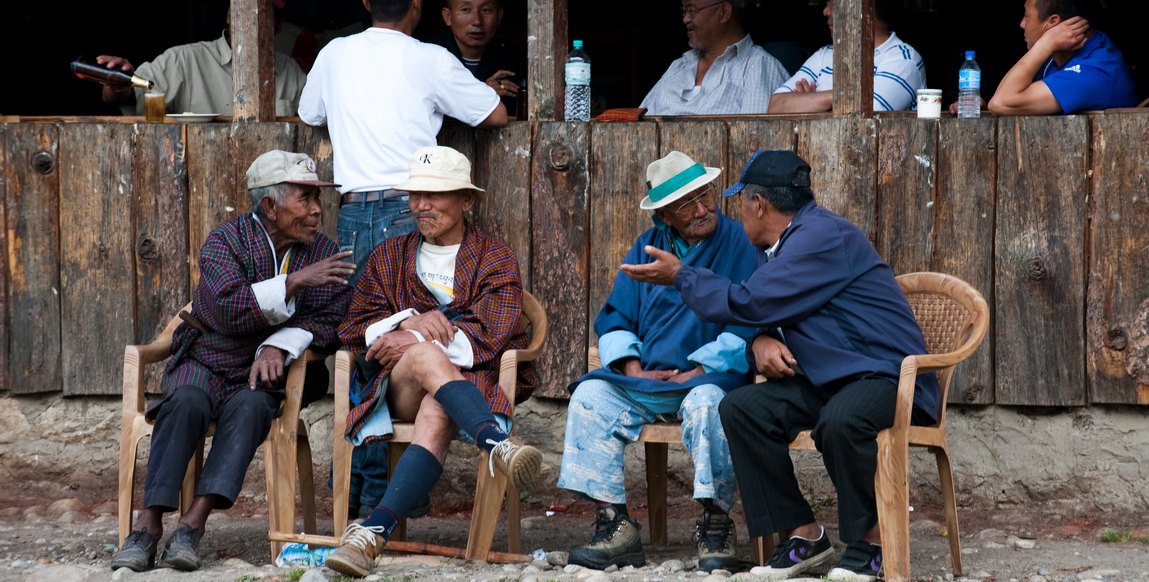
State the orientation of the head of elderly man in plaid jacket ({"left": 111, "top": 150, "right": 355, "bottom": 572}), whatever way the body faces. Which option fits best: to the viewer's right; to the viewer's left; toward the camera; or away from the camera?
to the viewer's right

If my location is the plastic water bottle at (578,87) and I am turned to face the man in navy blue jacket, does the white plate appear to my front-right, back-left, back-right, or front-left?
back-right

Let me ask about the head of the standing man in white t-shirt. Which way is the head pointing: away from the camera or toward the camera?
away from the camera

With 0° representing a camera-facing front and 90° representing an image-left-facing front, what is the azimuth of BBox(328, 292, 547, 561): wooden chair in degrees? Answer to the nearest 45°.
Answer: approximately 45°

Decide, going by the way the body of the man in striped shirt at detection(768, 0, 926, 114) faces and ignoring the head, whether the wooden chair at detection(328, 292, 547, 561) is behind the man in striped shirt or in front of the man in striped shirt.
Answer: in front
